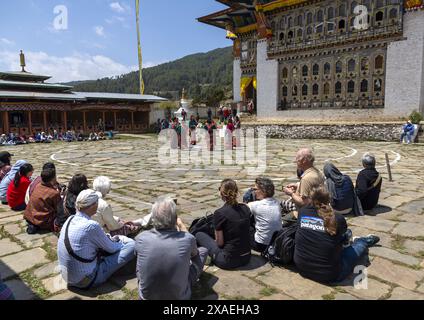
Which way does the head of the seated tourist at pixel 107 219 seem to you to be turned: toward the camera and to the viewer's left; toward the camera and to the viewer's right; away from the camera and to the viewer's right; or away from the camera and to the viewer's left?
away from the camera and to the viewer's right

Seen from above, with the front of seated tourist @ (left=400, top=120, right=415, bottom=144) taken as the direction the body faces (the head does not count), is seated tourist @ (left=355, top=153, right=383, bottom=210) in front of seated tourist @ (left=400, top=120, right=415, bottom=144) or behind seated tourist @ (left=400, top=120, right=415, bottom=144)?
in front

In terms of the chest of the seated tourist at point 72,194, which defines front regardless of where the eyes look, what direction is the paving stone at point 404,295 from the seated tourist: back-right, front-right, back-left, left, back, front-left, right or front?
right

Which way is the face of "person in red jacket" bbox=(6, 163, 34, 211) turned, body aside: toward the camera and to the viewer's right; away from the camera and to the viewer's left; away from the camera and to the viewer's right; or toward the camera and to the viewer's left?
away from the camera and to the viewer's right

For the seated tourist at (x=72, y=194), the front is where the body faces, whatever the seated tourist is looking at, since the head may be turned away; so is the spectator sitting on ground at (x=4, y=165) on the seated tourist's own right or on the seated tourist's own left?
on the seated tourist's own left

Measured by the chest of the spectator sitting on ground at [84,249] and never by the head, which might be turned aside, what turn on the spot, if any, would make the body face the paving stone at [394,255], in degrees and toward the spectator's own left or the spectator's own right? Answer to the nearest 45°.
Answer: approximately 45° to the spectator's own right

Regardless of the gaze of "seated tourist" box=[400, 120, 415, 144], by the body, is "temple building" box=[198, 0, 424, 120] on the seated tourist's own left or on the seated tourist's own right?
on the seated tourist's own right

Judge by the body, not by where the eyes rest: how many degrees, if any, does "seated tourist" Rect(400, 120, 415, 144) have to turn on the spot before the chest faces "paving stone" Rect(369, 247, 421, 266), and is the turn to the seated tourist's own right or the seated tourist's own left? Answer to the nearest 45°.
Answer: approximately 45° to the seated tourist's own left

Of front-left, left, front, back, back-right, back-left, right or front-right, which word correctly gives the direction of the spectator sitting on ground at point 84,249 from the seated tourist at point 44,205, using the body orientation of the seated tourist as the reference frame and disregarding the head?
back-right

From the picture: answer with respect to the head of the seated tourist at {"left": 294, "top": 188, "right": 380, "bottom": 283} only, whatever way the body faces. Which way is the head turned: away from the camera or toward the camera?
away from the camera

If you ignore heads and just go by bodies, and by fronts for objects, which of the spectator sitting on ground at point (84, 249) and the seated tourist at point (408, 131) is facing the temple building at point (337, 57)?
the spectator sitting on ground

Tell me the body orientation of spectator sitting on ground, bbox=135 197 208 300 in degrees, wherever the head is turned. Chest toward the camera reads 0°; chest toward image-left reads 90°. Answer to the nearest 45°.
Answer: approximately 180°

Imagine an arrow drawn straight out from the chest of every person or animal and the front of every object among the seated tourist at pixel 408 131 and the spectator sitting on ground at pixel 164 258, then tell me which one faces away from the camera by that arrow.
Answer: the spectator sitting on ground

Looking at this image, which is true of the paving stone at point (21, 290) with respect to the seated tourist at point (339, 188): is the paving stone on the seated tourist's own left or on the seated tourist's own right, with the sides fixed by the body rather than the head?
on the seated tourist's own left

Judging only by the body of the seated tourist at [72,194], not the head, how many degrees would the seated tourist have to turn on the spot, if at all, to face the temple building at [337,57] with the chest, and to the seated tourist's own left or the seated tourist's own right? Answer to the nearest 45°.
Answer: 0° — they already face it
